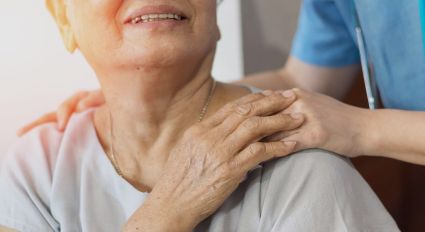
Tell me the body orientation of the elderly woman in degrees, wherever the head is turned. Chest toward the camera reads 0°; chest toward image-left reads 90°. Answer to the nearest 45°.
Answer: approximately 0°
